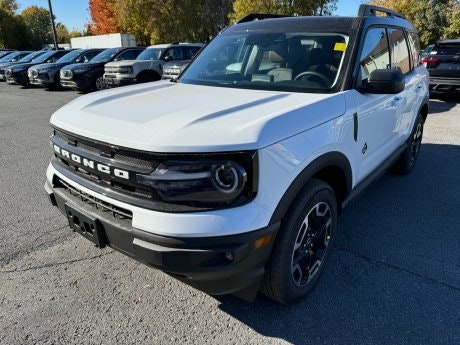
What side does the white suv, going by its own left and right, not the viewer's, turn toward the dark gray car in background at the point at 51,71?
right

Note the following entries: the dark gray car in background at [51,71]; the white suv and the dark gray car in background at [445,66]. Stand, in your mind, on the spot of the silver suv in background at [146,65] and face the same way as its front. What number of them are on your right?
1

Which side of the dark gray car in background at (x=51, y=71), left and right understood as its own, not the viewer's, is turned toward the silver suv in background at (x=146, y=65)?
left

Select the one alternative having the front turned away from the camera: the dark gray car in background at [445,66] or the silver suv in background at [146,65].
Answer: the dark gray car in background

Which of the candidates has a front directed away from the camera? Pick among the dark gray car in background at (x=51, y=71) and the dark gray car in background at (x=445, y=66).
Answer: the dark gray car in background at (x=445, y=66)

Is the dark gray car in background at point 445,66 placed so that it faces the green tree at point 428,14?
yes

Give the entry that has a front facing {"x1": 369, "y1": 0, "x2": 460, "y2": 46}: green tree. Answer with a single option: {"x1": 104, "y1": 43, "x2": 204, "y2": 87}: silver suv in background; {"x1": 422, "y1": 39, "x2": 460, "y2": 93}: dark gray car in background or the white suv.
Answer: the dark gray car in background

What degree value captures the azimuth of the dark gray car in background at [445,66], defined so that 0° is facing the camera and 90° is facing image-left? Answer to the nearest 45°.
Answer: approximately 180°

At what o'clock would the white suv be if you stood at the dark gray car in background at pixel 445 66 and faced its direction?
The white suv is roughly at 6 o'clock from the dark gray car in background.

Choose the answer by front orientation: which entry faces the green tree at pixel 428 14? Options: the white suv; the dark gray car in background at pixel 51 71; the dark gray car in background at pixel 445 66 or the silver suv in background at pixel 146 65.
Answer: the dark gray car in background at pixel 445 66

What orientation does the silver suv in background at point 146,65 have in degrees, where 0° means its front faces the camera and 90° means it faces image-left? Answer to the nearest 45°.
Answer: approximately 45°

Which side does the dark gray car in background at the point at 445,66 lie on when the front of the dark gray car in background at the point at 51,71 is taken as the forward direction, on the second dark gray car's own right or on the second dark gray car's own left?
on the second dark gray car's own left

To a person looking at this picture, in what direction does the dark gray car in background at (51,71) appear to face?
facing the viewer and to the left of the viewer

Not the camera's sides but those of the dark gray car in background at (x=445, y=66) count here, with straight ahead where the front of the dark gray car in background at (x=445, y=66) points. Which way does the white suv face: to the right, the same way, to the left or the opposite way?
the opposite way
